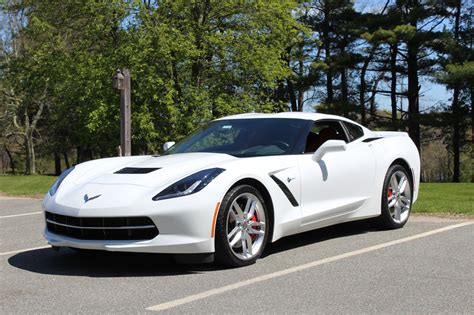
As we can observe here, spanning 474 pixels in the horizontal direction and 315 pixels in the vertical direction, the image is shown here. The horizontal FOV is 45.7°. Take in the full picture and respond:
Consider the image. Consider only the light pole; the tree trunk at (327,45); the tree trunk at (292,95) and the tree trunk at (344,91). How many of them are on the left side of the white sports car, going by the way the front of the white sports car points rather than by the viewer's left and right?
0

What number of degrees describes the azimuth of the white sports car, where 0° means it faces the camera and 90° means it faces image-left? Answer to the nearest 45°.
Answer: approximately 45°

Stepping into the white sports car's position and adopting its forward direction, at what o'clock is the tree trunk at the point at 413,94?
The tree trunk is roughly at 5 o'clock from the white sports car.

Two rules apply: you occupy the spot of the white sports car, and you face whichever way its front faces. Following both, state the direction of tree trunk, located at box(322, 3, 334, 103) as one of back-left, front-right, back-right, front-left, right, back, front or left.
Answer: back-right

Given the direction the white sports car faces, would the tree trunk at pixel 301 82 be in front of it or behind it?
behind

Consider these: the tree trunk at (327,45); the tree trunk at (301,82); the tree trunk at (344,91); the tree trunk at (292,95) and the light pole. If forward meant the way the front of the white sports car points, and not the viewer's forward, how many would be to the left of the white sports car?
0

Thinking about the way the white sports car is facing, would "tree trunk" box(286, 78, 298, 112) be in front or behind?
behind

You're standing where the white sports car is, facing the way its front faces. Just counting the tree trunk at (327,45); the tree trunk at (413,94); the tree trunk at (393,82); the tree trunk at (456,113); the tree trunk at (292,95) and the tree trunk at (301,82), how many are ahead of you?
0

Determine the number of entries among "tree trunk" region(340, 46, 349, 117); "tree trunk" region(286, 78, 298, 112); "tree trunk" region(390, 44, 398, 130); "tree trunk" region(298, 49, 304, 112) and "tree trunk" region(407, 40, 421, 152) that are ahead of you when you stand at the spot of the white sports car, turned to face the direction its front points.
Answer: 0

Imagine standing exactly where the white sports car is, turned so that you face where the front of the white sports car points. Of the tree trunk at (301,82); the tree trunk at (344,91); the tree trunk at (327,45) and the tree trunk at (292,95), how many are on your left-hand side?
0

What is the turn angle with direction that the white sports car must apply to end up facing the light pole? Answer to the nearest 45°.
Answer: approximately 135° to its right

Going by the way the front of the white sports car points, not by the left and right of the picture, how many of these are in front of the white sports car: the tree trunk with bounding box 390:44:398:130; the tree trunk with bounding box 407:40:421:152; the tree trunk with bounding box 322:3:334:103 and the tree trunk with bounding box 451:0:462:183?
0

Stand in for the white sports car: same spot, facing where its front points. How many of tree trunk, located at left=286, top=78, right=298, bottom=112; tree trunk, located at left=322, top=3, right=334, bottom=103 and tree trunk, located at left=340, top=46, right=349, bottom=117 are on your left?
0

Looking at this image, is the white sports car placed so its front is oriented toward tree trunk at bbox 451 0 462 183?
no

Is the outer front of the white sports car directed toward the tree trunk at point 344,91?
no

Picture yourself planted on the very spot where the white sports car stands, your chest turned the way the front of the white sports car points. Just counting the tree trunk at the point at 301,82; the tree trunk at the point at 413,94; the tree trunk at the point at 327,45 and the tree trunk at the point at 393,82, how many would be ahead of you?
0

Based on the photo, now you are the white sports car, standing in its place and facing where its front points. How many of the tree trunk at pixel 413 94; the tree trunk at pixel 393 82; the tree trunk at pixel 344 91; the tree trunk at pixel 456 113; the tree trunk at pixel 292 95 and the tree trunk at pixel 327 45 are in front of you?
0

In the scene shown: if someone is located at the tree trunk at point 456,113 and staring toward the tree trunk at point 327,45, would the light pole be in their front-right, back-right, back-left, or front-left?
front-left

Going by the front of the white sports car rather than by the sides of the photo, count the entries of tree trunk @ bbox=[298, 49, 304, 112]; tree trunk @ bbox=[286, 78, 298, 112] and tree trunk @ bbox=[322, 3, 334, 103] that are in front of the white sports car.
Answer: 0
